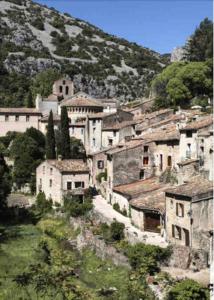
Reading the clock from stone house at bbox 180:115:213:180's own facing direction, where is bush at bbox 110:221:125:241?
The bush is roughly at 12 o'clock from the stone house.

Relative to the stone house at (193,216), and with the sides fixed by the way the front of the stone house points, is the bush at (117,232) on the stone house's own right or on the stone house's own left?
on the stone house's own right

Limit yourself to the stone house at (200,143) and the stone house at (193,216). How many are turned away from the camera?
0

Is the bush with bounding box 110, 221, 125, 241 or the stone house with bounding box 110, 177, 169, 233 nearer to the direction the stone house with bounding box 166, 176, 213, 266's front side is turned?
the bush

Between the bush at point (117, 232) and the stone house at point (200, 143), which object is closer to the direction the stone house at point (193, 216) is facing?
the bush

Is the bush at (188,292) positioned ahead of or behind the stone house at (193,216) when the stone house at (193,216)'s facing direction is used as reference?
ahead

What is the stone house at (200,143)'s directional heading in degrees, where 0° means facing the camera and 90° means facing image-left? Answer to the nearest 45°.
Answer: approximately 45°

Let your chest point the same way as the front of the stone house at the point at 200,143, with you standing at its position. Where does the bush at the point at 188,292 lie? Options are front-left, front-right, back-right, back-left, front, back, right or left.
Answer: front-left
